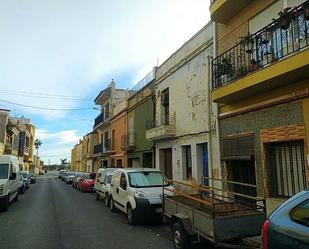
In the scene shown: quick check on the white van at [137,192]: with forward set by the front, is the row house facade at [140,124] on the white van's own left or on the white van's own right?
on the white van's own left

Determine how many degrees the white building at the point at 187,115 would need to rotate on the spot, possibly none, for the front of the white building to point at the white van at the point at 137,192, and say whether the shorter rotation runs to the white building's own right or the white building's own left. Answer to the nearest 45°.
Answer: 0° — it already faces it

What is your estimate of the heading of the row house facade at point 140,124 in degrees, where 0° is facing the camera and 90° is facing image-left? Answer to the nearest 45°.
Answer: approximately 90°

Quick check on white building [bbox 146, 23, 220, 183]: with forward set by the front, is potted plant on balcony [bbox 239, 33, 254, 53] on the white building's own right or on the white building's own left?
on the white building's own left

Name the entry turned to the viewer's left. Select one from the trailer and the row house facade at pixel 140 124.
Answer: the row house facade

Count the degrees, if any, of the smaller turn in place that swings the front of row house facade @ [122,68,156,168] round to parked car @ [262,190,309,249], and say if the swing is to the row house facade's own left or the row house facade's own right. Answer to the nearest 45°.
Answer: approximately 90° to the row house facade's own left

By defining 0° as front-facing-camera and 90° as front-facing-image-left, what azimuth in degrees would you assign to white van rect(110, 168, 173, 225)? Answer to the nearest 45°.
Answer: approximately 315°

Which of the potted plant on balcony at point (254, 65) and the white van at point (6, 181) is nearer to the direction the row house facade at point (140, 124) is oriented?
the white van

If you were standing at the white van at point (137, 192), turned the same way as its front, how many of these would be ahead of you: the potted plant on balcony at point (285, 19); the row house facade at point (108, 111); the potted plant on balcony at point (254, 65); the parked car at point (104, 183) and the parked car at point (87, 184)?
2

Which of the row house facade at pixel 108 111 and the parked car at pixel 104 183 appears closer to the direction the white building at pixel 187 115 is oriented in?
the parked car

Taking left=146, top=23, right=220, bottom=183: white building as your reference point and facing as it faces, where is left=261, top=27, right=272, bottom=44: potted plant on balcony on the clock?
The potted plant on balcony is roughly at 10 o'clock from the white building.

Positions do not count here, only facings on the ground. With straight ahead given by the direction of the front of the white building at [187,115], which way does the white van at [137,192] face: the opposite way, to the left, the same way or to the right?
to the left

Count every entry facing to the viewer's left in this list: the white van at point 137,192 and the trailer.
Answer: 0

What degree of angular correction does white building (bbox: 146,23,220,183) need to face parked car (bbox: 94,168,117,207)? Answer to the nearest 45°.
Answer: approximately 90° to its right

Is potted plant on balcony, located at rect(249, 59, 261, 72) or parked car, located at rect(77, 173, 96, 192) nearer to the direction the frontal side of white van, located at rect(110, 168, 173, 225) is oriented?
the potted plant on balcony
